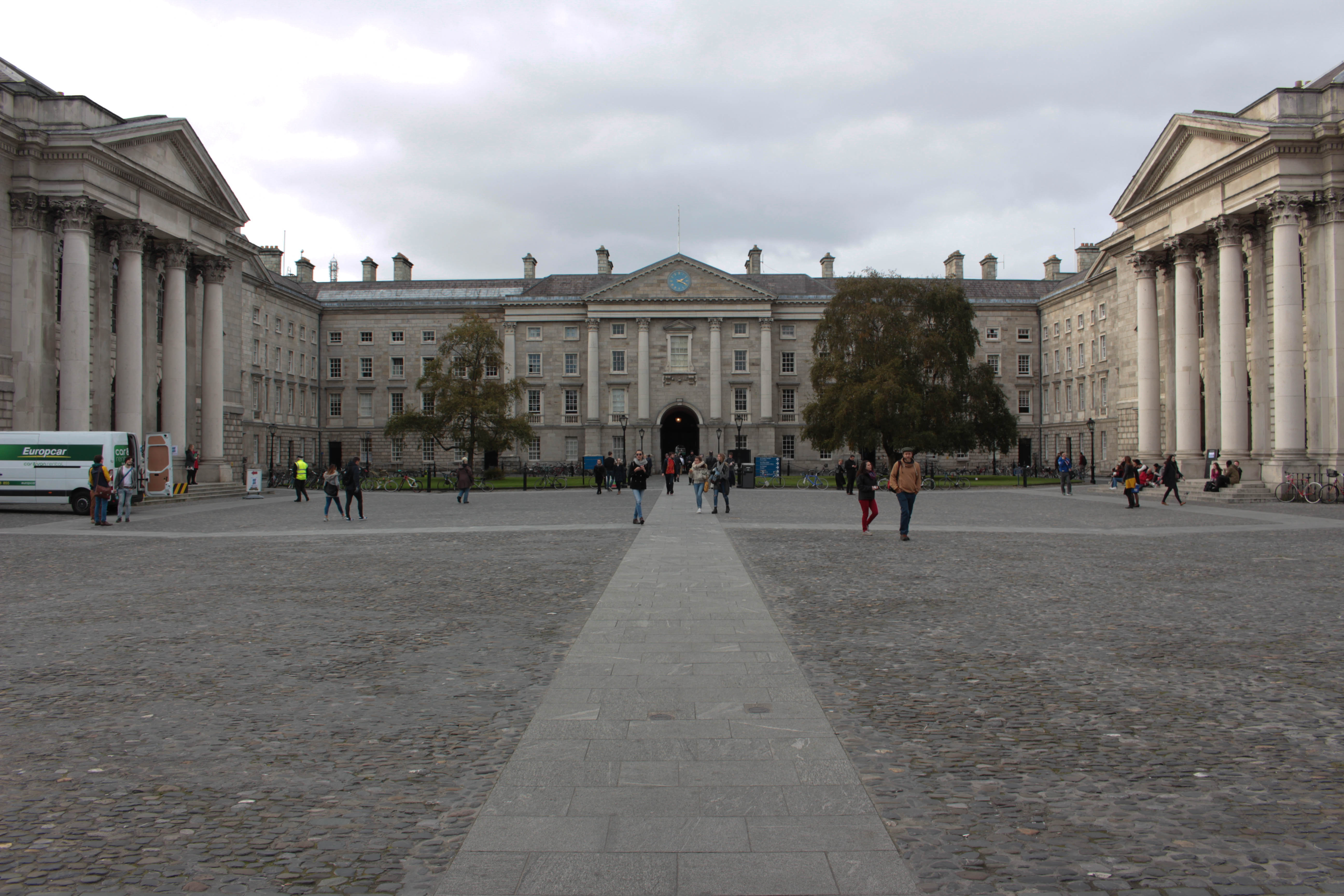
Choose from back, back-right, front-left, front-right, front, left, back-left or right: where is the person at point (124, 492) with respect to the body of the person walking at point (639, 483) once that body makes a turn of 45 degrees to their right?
front-right

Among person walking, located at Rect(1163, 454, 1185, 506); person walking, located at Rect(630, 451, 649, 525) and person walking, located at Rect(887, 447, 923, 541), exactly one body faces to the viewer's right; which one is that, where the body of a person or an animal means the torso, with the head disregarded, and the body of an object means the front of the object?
person walking, located at Rect(1163, 454, 1185, 506)

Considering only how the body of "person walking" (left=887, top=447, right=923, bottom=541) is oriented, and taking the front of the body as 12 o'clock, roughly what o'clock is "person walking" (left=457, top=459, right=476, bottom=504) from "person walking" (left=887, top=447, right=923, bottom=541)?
"person walking" (left=457, top=459, right=476, bottom=504) is roughly at 4 o'clock from "person walking" (left=887, top=447, right=923, bottom=541).

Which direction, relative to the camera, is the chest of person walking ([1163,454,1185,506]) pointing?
to the viewer's right

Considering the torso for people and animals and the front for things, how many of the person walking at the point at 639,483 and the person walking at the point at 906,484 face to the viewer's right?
0

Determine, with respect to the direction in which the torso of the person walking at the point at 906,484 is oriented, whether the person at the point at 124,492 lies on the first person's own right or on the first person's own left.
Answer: on the first person's own right

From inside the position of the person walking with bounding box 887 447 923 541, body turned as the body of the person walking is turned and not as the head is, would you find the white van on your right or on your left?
on your right

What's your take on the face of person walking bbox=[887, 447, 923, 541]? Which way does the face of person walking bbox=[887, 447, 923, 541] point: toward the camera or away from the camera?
toward the camera

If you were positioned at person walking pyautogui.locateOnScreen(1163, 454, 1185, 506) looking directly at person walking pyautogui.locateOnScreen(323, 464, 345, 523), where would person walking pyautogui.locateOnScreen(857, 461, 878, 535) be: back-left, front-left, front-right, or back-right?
front-left

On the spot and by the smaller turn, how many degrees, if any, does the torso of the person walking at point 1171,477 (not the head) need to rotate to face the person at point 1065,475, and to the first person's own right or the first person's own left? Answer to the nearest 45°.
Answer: approximately 135° to the first person's own left

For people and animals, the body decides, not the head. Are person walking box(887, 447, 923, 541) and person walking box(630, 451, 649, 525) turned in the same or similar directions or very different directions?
same or similar directions

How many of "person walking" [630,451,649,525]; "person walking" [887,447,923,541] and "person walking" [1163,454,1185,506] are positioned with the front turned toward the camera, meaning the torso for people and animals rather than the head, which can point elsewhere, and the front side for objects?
2

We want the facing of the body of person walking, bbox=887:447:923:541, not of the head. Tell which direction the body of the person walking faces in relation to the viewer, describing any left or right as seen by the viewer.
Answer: facing the viewer

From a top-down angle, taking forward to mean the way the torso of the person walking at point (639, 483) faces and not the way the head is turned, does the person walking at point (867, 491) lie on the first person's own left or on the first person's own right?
on the first person's own left
